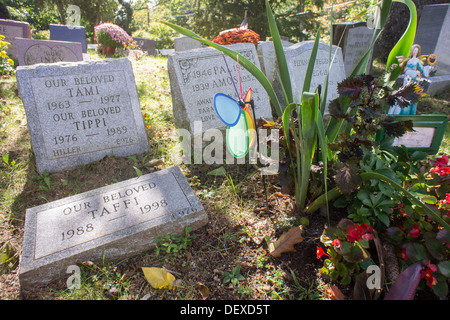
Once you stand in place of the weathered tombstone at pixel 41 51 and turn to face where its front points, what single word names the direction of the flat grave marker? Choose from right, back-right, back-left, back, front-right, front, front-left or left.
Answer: front

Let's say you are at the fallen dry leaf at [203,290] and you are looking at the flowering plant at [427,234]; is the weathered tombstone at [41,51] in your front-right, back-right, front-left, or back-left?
back-left

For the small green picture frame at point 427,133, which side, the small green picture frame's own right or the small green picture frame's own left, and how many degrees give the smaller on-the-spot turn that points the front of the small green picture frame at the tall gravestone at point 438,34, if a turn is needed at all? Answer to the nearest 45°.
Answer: approximately 180°

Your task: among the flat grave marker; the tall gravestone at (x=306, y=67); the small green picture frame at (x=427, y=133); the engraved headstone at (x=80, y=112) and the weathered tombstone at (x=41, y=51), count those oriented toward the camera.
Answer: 5

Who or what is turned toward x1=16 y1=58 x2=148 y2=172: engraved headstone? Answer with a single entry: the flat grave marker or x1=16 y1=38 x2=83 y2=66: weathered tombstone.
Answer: the weathered tombstone

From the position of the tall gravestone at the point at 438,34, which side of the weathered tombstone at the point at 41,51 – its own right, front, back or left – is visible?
left

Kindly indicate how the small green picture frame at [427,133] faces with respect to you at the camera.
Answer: facing the viewer

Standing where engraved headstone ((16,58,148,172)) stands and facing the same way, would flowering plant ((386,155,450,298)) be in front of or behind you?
in front

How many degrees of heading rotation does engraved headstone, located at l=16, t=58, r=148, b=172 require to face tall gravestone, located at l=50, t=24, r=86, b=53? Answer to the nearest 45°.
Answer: approximately 180°

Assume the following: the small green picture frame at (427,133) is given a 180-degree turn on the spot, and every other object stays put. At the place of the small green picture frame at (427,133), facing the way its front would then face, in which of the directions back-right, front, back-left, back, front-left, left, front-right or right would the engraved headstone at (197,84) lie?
left

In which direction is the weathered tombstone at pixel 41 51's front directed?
toward the camera

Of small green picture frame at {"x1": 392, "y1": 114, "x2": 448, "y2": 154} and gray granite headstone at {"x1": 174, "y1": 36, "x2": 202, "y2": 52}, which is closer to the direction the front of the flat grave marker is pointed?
the small green picture frame

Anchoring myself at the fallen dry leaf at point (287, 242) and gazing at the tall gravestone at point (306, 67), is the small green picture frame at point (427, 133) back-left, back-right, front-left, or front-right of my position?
front-right

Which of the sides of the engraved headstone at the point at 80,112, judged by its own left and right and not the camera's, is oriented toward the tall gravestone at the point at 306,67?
left

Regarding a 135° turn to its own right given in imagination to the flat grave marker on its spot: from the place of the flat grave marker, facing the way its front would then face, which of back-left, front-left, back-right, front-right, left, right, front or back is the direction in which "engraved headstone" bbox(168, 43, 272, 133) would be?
right

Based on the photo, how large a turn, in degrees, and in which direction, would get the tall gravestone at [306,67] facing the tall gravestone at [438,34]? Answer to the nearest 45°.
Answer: approximately 135° to its left
